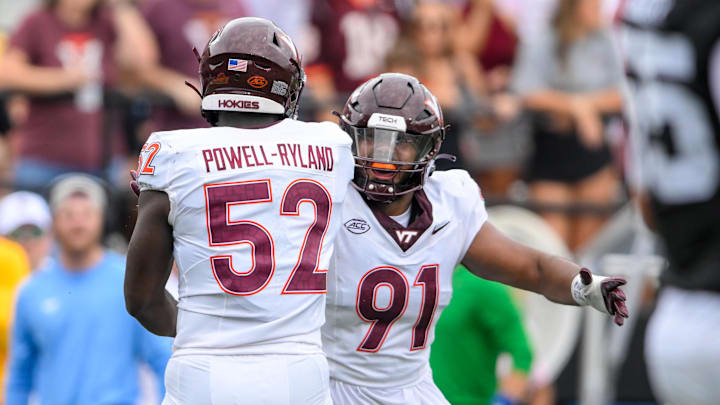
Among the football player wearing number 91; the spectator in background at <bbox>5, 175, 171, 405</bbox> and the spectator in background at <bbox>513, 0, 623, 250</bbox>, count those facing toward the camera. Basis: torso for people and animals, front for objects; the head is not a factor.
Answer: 3

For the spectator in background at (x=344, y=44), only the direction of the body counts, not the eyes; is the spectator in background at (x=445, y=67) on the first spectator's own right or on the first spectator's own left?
on the first spectator's own left

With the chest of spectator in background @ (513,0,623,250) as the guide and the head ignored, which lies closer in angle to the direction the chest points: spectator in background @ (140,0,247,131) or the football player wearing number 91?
the football player wearing number 91

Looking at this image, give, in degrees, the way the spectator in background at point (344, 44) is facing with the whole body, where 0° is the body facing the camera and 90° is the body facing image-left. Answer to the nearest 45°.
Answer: approximately 0°

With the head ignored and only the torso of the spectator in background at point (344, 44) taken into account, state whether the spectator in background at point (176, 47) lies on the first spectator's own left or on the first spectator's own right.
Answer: on the first spectator's own right
